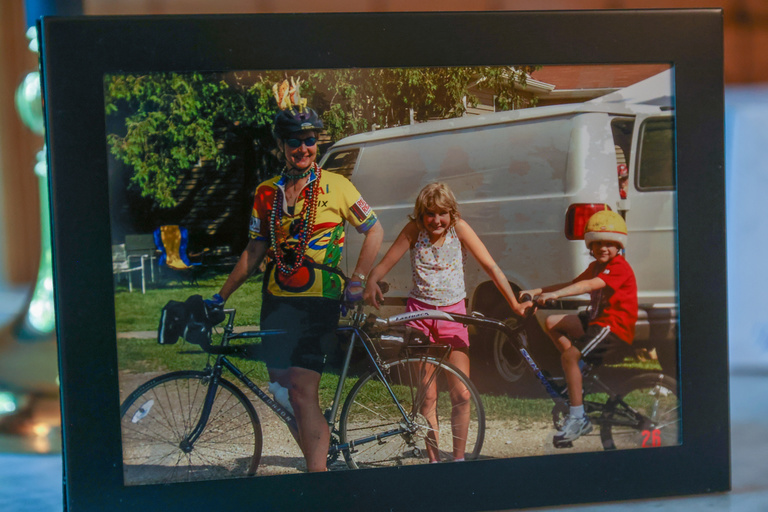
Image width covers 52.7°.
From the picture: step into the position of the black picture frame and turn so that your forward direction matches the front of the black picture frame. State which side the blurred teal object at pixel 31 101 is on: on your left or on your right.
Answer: on your right

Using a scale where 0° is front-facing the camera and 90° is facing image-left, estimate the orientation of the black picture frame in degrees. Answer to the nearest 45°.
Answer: approximately 0°

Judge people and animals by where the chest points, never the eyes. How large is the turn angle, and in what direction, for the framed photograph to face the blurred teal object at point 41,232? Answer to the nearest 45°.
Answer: approximately 90° to its right

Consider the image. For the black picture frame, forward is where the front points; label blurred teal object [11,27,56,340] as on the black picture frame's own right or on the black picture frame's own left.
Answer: on the black picture frame's own right

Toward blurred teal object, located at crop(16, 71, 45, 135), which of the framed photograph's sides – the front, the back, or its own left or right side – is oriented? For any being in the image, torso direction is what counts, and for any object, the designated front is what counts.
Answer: right
